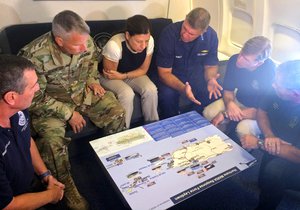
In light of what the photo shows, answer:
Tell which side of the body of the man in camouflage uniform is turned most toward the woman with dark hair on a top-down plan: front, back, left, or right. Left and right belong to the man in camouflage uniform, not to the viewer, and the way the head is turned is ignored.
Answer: left

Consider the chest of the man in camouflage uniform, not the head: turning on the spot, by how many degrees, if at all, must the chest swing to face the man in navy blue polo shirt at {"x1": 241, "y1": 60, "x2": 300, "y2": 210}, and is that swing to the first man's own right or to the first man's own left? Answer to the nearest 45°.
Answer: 0° — they already face them

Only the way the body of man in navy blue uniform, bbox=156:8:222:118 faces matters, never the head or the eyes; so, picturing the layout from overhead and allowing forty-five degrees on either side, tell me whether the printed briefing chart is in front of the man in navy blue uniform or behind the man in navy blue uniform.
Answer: in front

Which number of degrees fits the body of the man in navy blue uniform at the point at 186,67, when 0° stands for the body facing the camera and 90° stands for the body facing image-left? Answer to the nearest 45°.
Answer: approximately 0°

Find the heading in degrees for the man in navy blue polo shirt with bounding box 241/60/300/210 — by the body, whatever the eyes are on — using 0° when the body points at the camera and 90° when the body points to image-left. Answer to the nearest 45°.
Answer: approximately 45°

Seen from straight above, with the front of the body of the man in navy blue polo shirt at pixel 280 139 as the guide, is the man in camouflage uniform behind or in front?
in front

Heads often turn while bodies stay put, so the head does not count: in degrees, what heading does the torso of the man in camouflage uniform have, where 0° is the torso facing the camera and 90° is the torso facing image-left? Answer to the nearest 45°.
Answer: approximately 315°

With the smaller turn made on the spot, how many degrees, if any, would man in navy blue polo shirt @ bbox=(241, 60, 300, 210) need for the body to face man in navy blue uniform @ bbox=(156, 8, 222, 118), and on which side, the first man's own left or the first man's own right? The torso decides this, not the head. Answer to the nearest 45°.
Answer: approximately 90° to the first man's own right
